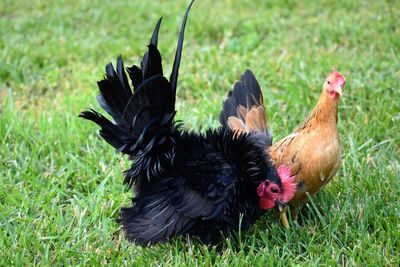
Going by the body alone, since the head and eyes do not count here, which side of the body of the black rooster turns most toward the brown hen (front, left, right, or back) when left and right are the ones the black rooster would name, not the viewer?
front

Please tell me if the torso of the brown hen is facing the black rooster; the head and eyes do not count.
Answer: no

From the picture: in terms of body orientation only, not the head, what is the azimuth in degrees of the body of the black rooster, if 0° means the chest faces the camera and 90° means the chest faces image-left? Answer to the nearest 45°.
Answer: approximately 270°

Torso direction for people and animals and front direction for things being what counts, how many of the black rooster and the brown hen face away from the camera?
0

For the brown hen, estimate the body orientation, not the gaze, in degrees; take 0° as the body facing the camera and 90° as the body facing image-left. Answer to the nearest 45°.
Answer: approximately 315°
